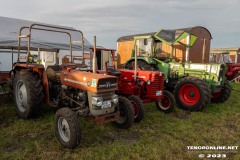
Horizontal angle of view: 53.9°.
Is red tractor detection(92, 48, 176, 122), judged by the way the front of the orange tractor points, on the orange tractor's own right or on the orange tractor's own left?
on the orange tractor's own left

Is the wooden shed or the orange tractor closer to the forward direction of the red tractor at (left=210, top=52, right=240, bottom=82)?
the orange tractor

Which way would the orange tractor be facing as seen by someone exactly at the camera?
facing the viewer and to the right of the viewer

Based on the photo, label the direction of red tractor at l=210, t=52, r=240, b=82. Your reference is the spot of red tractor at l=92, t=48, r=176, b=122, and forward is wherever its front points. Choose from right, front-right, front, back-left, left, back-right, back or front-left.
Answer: left

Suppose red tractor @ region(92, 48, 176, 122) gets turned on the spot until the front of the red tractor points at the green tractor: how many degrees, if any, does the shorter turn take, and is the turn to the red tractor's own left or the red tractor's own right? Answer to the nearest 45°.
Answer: approximately 90° to the red tractor's own left

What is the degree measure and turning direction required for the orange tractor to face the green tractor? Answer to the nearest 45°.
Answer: approximately 90° to its left

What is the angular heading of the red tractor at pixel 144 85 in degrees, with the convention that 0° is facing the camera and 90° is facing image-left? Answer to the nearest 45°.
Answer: approximately 315°

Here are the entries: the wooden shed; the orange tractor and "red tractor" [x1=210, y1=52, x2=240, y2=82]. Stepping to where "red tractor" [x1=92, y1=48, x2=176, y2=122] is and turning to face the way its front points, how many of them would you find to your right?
1

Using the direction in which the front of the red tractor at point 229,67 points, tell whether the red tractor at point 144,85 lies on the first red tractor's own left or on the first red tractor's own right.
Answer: on the first red tractor's own right
